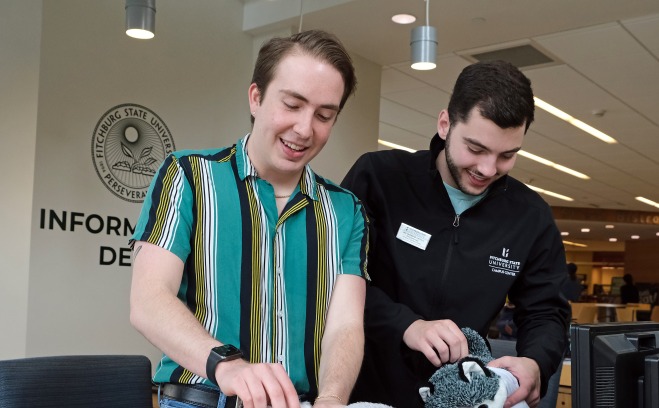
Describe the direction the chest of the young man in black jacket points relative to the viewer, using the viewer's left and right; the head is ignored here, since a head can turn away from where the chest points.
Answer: facing the viewer

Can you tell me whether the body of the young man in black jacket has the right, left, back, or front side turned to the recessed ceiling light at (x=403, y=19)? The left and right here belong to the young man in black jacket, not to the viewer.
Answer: back

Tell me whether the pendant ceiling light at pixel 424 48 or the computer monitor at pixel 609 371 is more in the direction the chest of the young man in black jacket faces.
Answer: the computer monitor

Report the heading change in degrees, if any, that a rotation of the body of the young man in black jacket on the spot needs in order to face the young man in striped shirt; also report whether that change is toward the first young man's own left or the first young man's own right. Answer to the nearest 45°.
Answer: approximately 45° to the first young man's own right

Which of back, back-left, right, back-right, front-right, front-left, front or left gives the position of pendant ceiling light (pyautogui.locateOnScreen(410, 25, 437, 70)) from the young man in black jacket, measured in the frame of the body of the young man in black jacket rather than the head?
back

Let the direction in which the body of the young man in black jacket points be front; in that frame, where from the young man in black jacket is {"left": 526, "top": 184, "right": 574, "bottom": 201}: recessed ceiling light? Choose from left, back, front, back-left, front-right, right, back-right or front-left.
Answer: back

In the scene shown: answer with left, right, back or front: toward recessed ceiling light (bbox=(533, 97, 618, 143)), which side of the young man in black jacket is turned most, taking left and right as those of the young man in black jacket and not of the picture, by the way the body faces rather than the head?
back
